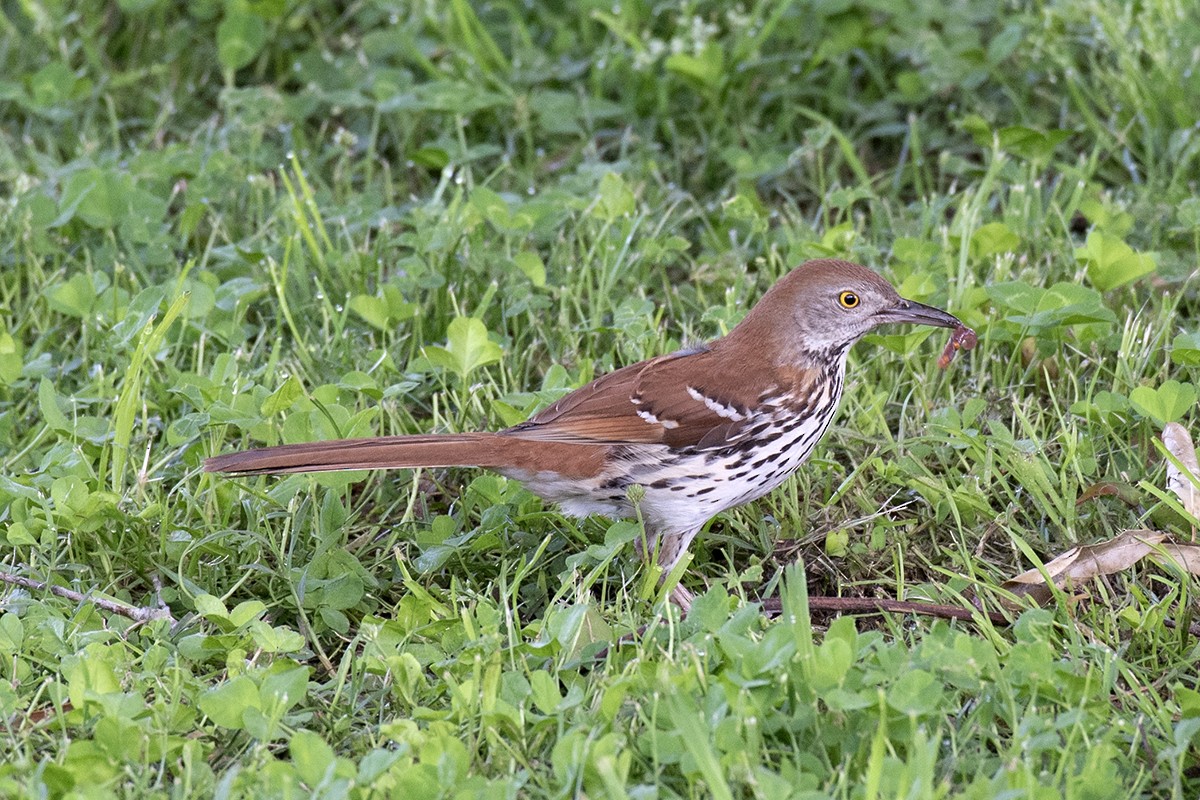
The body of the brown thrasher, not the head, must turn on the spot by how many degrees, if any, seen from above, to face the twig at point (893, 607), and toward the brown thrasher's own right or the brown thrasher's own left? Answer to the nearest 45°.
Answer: approximately 45° to the brown thrasher's own right

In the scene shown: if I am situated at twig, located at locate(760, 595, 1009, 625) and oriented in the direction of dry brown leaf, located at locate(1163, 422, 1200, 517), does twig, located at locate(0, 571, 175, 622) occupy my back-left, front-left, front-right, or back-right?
back-left

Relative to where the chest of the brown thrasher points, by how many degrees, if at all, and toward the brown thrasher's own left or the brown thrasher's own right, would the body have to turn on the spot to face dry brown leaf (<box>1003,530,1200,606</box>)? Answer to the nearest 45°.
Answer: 0° — it already faces it

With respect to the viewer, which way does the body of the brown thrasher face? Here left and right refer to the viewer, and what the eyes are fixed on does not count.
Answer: facing to the right of the viewer

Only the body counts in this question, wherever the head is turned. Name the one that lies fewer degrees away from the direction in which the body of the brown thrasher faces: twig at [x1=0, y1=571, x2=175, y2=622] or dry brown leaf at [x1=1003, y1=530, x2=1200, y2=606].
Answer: the dry brown leaf

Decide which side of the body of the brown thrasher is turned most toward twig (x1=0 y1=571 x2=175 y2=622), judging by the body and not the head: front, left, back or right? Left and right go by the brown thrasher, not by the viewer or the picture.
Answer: back
